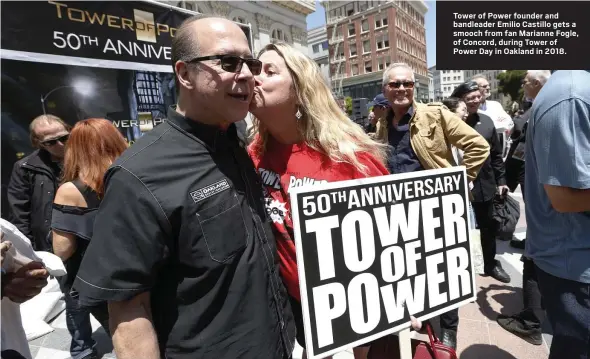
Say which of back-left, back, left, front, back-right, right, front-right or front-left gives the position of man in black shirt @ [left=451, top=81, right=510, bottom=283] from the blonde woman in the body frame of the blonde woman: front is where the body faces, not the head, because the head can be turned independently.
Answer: back

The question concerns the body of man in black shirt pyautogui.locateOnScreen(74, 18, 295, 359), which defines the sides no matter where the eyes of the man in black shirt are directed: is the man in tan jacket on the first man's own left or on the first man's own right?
on the first man's own left

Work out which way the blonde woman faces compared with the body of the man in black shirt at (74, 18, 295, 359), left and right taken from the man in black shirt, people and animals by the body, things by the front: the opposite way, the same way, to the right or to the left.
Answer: to the right

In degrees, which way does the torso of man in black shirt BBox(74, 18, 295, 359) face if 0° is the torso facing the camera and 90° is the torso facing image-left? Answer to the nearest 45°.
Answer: approximately 315°

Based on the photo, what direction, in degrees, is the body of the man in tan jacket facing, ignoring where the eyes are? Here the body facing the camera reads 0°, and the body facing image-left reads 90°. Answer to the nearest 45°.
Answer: approximately 45°

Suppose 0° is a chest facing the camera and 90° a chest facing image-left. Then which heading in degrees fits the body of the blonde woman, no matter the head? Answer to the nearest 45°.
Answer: approximately 45°

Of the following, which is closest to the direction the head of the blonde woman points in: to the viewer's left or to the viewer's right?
to the viewer's left

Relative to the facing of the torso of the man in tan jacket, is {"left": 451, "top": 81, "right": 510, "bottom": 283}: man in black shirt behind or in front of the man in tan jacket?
behind

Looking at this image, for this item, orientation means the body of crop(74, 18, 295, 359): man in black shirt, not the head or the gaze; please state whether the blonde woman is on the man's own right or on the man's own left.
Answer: on the man's own left

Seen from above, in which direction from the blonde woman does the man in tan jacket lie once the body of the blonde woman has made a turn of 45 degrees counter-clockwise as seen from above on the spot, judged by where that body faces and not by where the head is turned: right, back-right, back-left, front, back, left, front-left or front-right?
back-left
